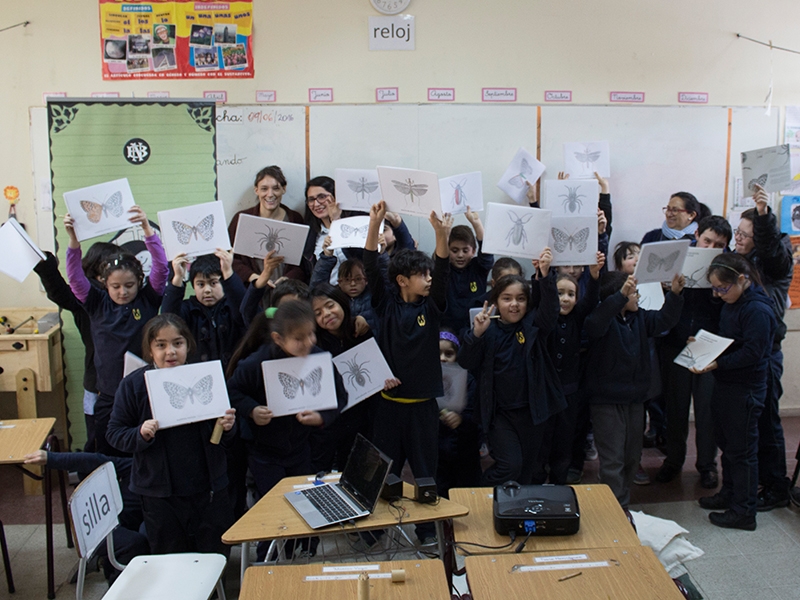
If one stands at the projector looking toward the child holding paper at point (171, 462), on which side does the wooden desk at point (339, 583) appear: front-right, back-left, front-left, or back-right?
front-left

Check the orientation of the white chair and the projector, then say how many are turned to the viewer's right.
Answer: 1

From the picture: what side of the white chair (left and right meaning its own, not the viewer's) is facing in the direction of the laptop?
front

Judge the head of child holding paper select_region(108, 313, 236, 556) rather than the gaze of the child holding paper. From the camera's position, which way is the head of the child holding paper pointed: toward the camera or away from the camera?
toward the camera

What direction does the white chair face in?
to the viewer's right

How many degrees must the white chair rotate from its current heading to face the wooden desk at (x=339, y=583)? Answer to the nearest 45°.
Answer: approximately 45° to its right

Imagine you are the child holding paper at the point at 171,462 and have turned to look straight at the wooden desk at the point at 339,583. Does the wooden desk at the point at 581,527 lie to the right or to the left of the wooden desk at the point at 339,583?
left

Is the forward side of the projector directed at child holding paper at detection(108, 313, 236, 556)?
no

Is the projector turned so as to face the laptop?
no

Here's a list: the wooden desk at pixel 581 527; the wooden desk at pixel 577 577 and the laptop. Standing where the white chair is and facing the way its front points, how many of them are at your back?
0

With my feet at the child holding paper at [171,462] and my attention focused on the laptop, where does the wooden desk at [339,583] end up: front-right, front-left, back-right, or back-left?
front-right

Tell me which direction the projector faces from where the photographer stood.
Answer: facing away from the viewer
